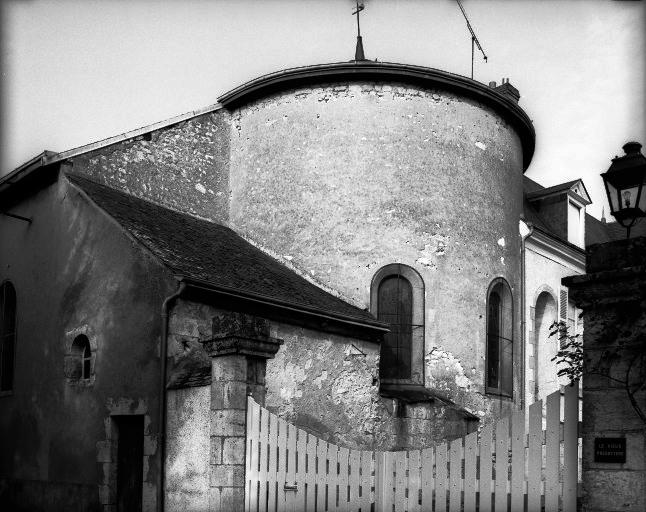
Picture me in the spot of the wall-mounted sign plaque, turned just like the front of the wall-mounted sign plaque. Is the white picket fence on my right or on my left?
on my right

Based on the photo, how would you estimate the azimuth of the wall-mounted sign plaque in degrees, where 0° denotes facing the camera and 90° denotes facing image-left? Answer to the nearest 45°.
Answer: approximately 0°

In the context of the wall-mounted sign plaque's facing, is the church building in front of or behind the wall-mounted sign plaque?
behind
